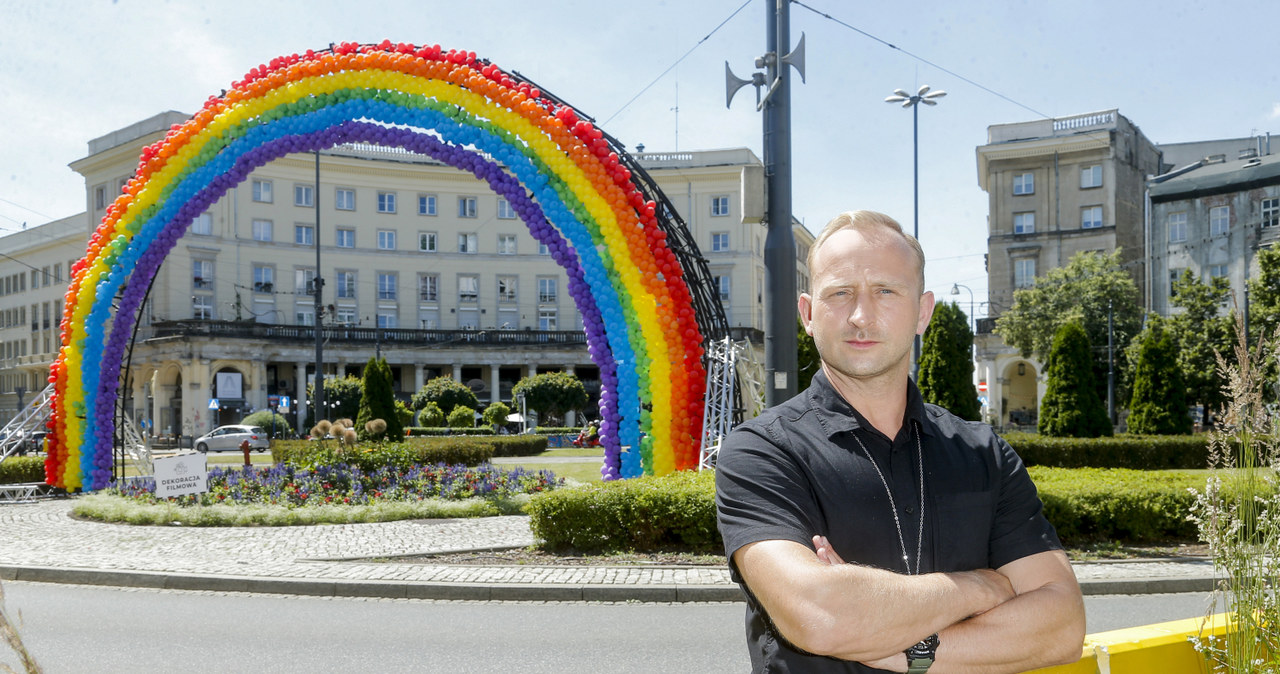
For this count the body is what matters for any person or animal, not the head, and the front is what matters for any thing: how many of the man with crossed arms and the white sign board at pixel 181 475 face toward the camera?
2

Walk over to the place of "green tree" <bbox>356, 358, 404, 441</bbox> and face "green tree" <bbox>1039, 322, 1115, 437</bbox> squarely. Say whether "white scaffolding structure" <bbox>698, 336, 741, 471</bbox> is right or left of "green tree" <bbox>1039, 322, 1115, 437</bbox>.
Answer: right

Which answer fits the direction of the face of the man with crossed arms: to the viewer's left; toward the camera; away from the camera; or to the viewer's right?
toward the camera

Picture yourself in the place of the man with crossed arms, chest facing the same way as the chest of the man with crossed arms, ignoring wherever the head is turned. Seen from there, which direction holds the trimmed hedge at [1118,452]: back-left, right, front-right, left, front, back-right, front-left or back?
back

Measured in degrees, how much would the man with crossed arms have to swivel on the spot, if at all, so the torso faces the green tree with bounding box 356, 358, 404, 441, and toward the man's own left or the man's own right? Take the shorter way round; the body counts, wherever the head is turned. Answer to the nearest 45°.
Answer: approximately 135° to the man's own right

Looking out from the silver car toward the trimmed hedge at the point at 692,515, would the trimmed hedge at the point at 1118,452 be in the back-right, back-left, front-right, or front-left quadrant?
front-left

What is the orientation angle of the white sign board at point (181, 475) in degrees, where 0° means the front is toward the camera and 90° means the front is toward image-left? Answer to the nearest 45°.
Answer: approximately 0°

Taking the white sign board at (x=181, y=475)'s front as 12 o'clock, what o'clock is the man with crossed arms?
The man with crossed arms is roughly at 12 o'clock from the white sign board.

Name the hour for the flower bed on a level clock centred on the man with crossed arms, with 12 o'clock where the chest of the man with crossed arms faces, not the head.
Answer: The flower bed is roughly at 5 o'clock from the man with crossed arms.

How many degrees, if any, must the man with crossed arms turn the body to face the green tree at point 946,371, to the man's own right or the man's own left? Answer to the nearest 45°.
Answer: approximately 180°

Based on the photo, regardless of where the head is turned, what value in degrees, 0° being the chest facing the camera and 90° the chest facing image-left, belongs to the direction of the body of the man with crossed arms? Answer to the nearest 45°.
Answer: approximately 0°
